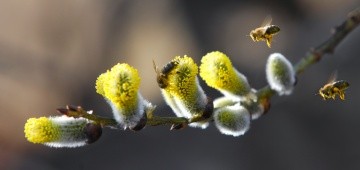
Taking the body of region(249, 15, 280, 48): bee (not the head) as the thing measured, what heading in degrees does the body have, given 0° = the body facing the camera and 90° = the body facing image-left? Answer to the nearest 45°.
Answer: approximately 90°

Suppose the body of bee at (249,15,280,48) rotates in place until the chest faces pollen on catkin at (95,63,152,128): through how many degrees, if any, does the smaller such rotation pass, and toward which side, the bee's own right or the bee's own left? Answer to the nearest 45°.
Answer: approximately 45° to the bee's own left

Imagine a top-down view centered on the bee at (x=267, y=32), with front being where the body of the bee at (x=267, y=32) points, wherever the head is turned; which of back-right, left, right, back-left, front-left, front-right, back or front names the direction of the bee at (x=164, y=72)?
front-left

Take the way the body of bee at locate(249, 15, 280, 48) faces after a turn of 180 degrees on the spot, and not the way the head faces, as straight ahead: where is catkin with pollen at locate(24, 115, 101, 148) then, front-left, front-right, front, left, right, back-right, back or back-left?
back-right
